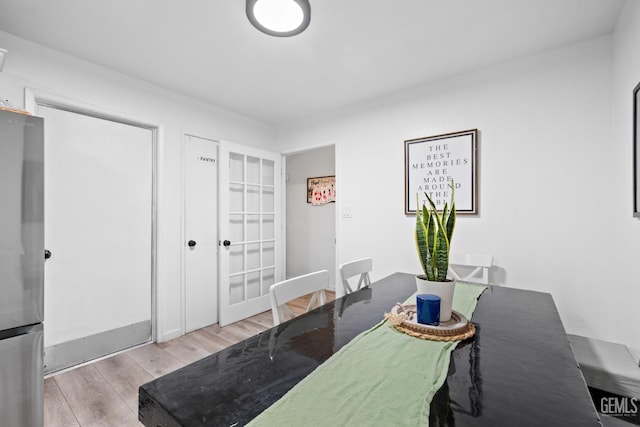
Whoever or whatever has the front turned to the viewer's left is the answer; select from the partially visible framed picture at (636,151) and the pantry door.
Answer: the partially visible framed picture

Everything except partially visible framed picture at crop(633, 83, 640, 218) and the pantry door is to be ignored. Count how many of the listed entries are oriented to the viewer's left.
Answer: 1

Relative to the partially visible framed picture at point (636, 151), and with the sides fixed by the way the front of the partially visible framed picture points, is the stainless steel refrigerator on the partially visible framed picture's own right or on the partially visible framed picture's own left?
on the partially visible framed picture's own left

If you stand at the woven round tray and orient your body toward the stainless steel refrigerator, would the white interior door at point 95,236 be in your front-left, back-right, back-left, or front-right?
front-right

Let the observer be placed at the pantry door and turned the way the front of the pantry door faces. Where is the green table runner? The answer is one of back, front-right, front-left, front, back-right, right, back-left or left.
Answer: front-right

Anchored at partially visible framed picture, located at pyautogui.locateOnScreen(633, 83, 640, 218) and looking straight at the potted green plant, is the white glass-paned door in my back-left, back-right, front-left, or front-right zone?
front-right

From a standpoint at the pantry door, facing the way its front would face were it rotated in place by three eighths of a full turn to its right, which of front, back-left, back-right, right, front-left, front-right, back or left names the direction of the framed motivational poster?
back-left

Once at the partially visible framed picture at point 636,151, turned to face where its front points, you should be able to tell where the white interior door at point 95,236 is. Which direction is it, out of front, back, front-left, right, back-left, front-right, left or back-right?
front-left

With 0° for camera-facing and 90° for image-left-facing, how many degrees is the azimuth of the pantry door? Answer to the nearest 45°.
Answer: approximately 315°

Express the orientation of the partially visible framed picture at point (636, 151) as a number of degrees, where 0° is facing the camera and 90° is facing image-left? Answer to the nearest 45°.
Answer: approximately 90°

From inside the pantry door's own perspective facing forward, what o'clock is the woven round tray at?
The woven round tray is roughly at 1 o'clock from the pantry door.

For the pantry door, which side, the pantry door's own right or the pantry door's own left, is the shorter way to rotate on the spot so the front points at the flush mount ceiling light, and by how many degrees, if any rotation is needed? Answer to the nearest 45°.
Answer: approximately 45° to the pantry door's own right

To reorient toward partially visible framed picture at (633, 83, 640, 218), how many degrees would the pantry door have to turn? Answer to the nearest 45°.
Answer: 0° — it already faces it
